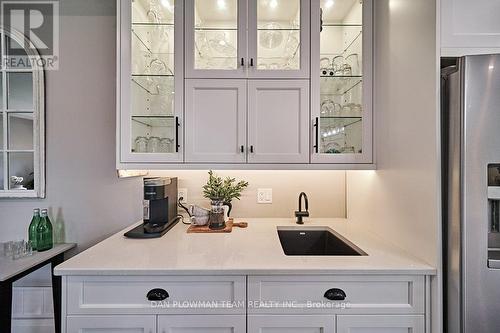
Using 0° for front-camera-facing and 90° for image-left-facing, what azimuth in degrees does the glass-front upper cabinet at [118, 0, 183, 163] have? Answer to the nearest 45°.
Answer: approximately 0°

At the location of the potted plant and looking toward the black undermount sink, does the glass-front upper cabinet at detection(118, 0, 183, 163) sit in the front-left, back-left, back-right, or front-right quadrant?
back-right

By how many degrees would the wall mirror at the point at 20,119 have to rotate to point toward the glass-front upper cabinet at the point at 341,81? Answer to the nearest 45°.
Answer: approximately 45° to its left

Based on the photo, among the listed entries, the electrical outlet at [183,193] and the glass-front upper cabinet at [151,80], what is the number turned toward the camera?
2

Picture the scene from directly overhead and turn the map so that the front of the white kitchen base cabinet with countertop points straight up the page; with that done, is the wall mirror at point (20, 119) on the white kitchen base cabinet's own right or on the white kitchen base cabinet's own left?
on the white kitchen base cabinet's own right

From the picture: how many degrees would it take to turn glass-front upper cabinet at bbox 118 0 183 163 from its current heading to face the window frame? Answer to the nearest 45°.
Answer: approximately 135° to its right

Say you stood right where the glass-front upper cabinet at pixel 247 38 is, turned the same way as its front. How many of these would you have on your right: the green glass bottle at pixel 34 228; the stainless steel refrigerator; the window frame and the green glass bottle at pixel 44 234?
3

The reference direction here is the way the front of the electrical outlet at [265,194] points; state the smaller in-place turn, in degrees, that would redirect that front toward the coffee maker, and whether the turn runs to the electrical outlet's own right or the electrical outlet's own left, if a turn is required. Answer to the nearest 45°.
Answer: approximately 45° to the electrical outlet's own right

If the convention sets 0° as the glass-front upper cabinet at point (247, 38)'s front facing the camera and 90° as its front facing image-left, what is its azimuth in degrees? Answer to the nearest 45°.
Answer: approximately 0°

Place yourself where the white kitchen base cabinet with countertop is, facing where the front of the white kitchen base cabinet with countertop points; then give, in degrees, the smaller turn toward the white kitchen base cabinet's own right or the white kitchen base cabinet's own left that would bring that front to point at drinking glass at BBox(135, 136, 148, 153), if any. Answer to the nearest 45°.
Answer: approximately 135° to the white kitchen base cabinet's own right
